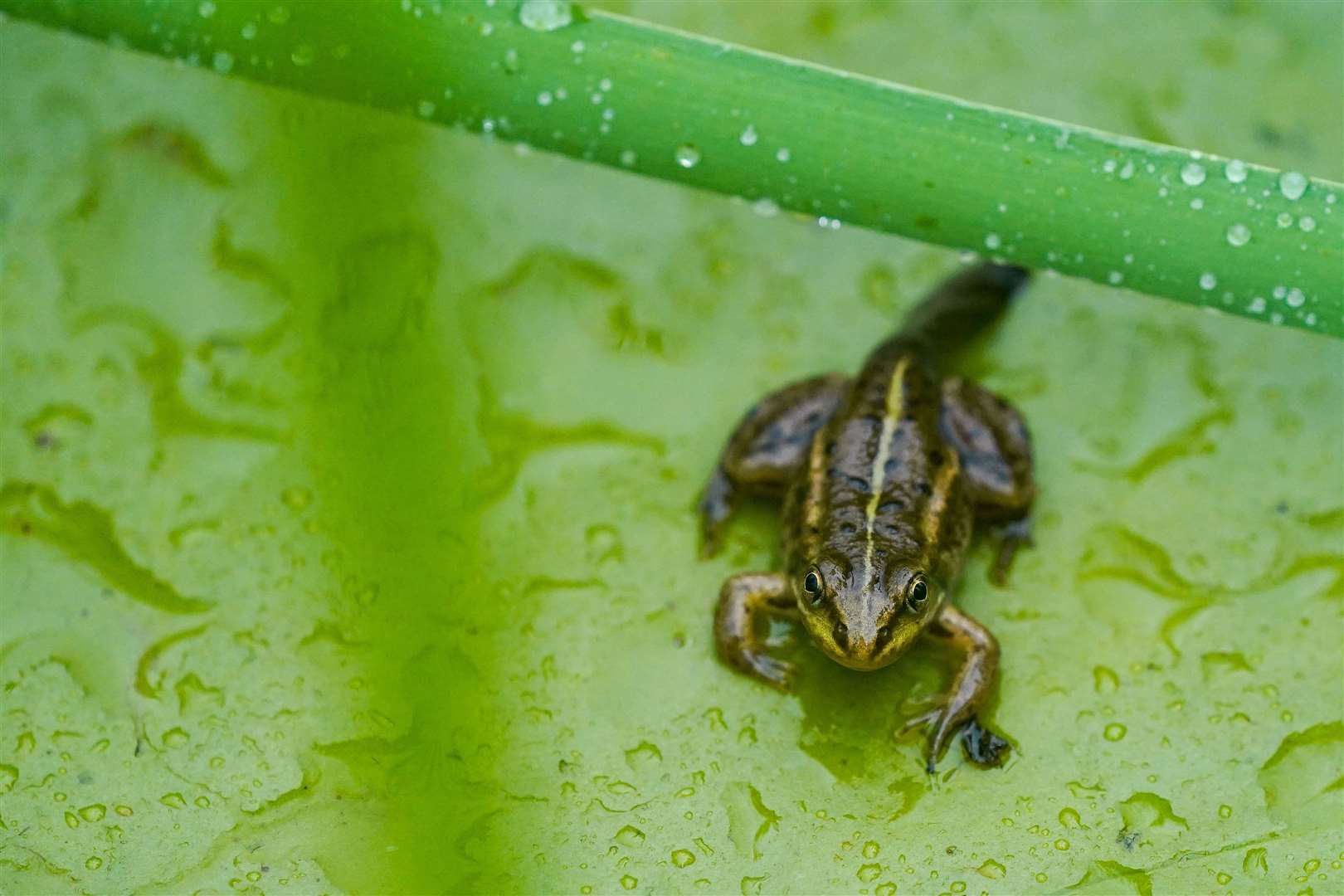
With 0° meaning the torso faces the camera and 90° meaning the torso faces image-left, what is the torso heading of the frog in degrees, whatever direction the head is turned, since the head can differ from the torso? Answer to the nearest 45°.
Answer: approximately 0°

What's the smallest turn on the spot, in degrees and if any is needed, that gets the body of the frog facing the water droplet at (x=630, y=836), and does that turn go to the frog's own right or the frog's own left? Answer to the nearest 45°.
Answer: approximately 45° to the frog's own right
